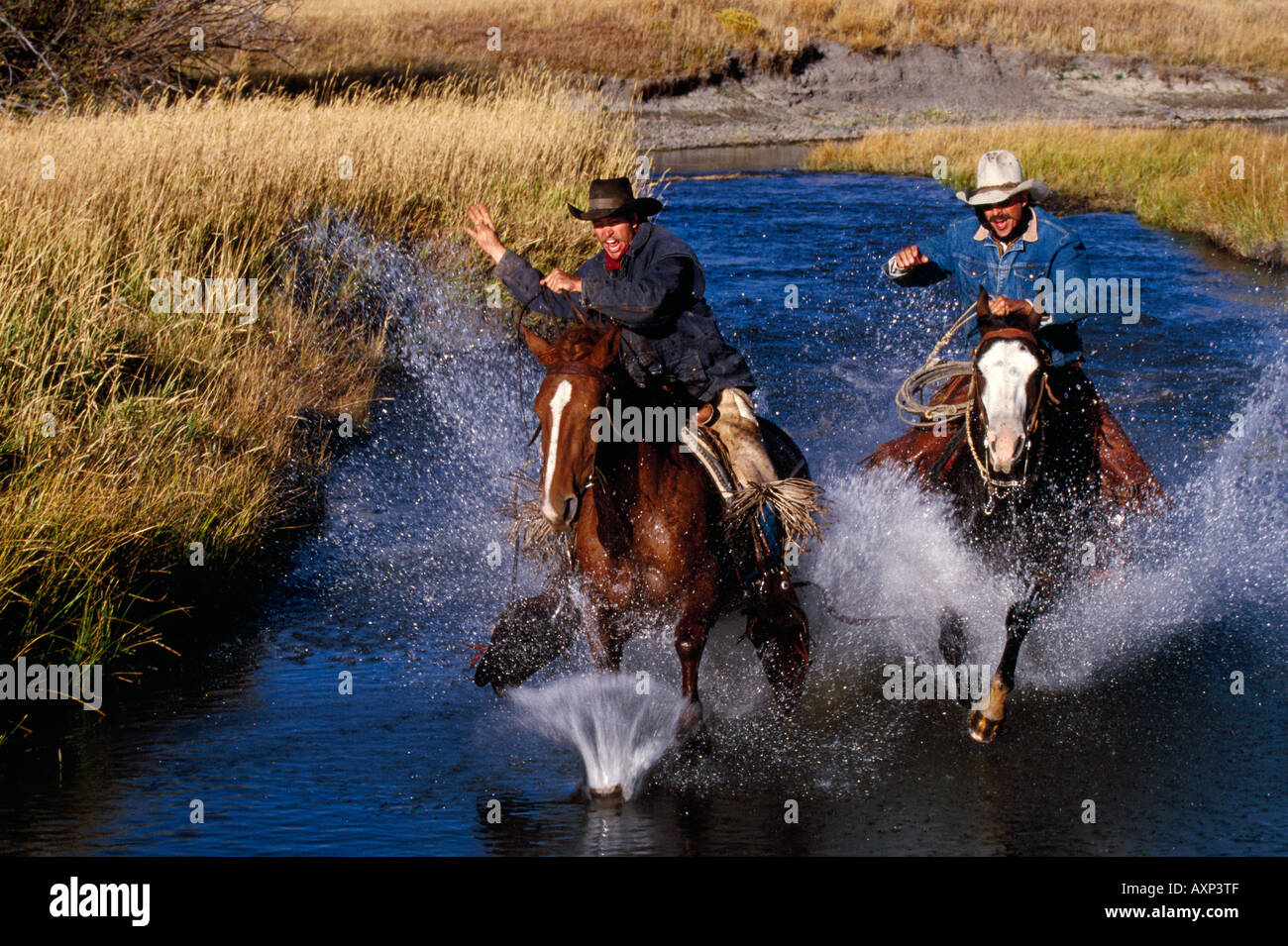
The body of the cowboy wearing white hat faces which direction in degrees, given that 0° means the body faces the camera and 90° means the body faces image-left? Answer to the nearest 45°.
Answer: approximately 0°

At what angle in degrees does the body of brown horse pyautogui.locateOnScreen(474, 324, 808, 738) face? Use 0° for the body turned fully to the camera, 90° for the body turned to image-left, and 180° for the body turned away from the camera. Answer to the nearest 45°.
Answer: approximately 45°

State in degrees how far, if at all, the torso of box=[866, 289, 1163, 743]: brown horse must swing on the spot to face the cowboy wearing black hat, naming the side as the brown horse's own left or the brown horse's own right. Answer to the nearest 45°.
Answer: approximately 45° to the brown horse's own right
